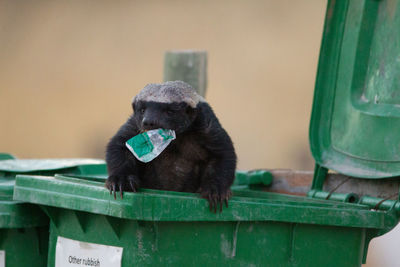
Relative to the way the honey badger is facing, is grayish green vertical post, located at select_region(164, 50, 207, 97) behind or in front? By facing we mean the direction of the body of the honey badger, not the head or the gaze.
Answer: behind

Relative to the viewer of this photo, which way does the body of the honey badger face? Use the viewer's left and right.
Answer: facing the viewer and to the left of the viewer

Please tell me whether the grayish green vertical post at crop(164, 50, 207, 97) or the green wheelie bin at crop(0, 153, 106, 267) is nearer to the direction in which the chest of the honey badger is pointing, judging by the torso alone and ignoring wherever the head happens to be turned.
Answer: the green wheelie bin
